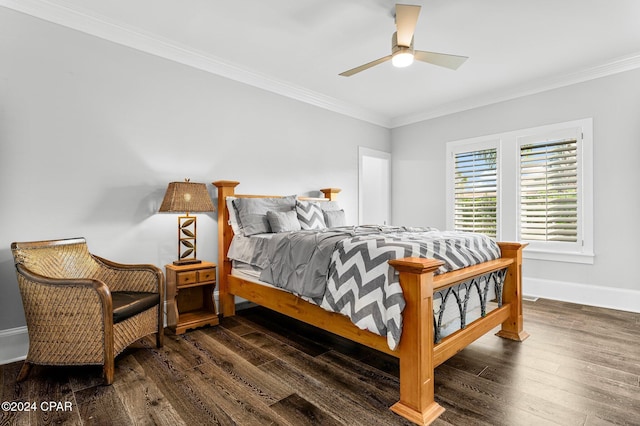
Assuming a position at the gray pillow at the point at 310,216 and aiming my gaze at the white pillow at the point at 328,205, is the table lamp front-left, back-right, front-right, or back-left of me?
back-left

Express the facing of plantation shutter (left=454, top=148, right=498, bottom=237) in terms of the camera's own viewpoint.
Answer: facing the viewer and to the left of the viewer

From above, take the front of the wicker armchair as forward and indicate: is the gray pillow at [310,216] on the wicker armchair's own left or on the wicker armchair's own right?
on the wicker armchair's own left

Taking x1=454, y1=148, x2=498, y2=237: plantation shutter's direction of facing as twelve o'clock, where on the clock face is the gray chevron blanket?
The gray chevron blanket is roughly at 11 o'clock from the plantation shutter.

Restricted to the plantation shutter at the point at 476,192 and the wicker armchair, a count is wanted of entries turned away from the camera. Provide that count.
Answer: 0

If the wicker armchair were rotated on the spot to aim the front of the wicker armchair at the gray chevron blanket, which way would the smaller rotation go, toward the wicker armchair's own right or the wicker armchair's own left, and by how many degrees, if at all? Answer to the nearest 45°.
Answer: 0° — it already faces it

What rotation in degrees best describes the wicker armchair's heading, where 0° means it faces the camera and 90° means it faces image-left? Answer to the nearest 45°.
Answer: approximately 315°

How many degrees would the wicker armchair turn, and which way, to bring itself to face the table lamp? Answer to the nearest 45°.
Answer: approximately 90° to its left

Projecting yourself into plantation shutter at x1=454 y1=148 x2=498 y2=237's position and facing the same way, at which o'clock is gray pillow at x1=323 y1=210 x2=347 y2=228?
The gray pillow is roughly at 12 o'clock from the plantation shutter.

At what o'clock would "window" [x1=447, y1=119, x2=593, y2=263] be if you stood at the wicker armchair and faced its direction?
The window is roughly at 11 o'clock from the wicker armchair.

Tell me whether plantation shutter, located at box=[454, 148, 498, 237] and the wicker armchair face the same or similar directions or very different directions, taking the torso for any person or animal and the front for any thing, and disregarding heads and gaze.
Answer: very different directions

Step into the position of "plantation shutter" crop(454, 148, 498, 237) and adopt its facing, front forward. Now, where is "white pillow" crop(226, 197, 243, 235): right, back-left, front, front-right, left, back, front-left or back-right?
front

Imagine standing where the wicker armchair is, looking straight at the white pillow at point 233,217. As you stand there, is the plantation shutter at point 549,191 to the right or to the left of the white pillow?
right

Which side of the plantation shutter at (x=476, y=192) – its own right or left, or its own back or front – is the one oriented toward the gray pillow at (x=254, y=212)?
front

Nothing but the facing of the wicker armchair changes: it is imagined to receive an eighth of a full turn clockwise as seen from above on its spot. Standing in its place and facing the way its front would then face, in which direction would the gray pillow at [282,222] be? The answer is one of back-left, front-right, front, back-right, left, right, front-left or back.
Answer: left
